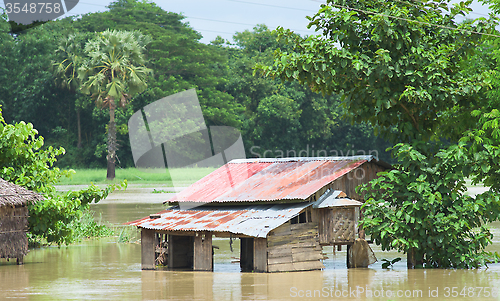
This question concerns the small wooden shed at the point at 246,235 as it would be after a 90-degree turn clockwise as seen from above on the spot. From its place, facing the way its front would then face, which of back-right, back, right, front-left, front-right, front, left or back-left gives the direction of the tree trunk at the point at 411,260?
back-right

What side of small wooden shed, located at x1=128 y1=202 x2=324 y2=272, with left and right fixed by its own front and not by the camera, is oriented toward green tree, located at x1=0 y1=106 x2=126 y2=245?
right

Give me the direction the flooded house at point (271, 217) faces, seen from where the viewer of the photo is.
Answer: facing the viewer and to the left of the viewer

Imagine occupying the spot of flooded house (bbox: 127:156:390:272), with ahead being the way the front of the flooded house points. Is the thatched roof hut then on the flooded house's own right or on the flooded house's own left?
on the flooded house's own right

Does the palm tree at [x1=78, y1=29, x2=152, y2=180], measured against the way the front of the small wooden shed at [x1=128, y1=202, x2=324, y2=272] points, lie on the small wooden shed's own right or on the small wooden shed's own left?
on the small wooden shed's own right

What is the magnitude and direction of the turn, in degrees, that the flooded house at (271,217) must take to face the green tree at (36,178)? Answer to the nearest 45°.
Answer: approximately 45° to its right

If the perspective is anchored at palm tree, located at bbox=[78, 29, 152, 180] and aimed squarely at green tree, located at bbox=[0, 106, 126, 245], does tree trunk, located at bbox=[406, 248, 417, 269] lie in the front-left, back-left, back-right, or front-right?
front-left

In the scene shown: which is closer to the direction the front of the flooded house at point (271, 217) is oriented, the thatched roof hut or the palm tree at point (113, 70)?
the thatched roof hut
